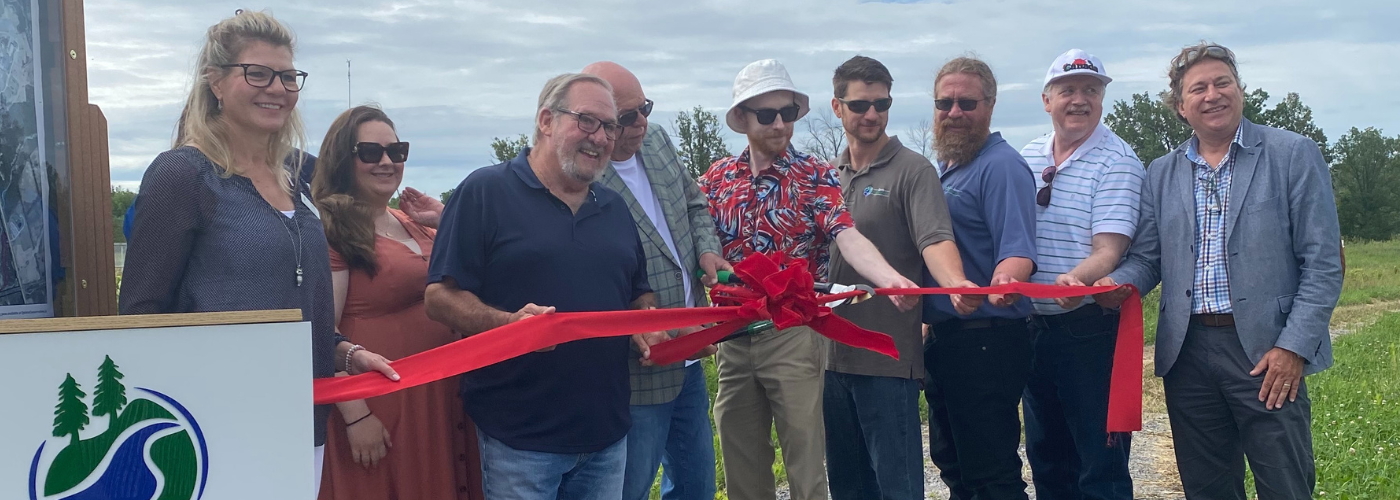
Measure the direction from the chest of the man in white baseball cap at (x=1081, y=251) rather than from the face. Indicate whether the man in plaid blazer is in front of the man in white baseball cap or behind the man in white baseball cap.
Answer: in front

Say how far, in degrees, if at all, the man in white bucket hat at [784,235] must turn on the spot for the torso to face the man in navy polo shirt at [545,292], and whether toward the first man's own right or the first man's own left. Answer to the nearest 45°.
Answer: approximately 45° to the first man's own right

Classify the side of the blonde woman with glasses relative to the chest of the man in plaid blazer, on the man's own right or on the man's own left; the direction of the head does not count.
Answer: on the man's own right

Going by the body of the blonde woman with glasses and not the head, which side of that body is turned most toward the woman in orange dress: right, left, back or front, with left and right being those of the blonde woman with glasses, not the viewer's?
left

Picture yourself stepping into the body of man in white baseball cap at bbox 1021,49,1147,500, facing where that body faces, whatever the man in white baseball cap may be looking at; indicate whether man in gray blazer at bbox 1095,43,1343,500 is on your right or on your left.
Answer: on your left

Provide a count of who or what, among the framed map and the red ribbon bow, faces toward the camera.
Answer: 2

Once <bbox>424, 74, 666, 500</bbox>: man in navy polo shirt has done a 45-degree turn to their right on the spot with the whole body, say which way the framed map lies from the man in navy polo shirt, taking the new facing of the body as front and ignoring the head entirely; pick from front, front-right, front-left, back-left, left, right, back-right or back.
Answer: right

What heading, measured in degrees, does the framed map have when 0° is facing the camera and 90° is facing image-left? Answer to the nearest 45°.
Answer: approximately 0°

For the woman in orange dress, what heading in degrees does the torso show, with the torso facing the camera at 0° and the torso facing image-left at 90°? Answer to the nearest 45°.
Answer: approximately 315°
